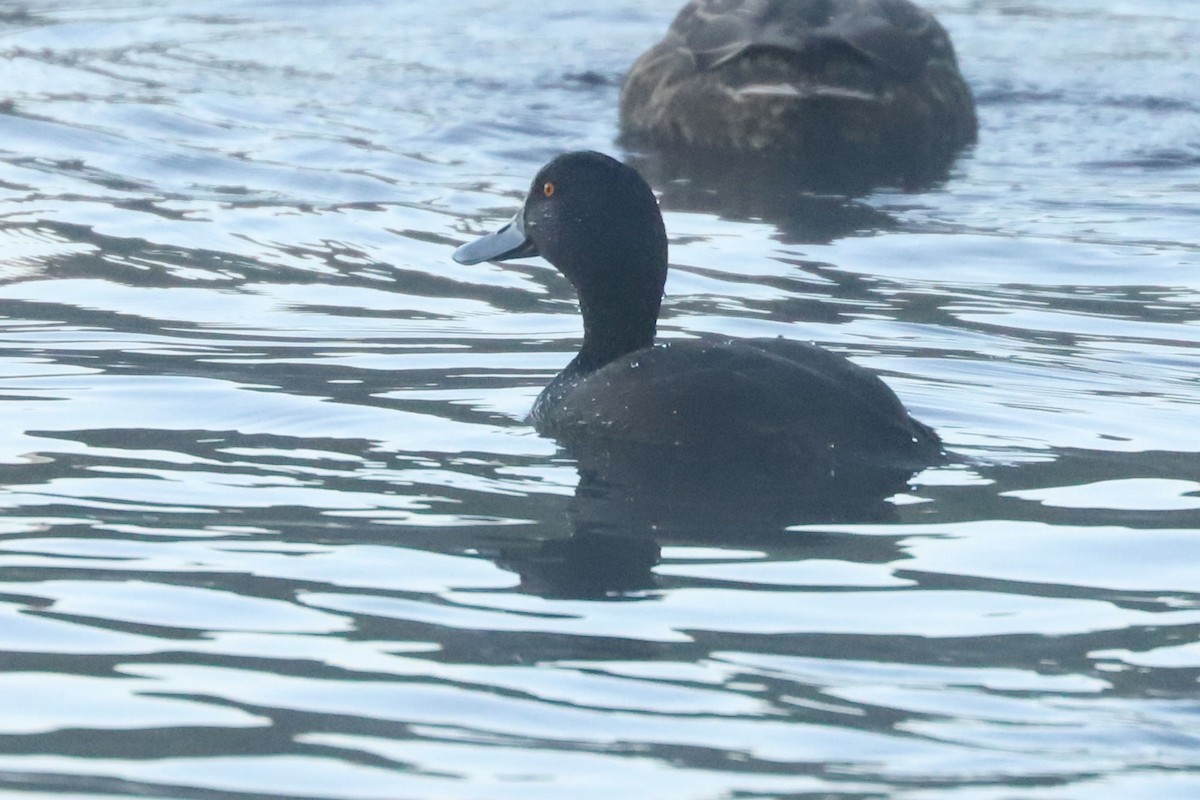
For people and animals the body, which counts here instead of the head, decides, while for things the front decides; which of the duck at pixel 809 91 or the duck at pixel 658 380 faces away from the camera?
the duck at pixel 809 91

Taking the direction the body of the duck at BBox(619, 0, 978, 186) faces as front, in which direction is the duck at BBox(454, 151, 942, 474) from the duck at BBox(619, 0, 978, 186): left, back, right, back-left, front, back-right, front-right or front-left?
back

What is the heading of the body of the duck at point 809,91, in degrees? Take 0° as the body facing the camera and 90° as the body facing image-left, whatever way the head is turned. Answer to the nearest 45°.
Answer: approximately 180°

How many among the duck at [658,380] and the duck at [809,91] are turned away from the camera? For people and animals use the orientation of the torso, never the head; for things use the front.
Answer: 1

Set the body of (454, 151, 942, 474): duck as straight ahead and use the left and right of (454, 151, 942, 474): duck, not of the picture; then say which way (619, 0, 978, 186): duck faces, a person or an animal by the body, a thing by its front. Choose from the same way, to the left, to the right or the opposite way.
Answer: to the right

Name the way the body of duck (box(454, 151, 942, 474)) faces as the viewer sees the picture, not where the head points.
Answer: to the viewer's left

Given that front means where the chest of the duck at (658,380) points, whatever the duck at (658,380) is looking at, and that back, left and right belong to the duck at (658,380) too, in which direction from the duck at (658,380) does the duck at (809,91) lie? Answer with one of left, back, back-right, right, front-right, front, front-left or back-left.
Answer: right
